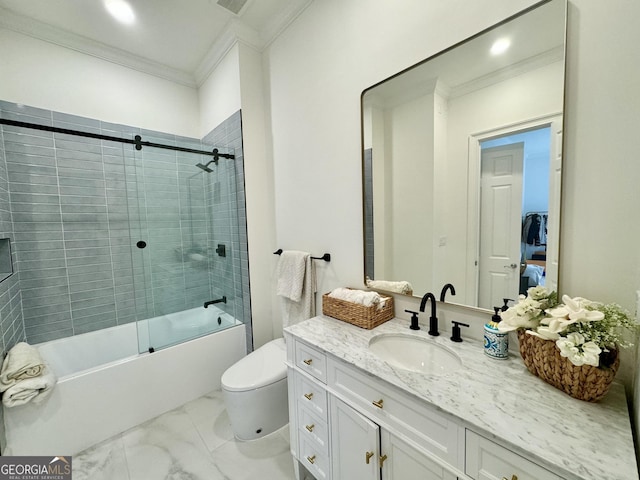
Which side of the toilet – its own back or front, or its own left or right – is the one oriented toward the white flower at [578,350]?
left

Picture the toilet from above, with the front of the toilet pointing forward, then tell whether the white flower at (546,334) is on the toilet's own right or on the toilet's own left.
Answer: on the toilet's own left

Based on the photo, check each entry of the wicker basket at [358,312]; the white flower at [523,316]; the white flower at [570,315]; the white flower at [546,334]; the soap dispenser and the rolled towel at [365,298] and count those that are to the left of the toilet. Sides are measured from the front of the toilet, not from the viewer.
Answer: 6

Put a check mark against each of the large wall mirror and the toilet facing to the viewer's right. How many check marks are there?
0

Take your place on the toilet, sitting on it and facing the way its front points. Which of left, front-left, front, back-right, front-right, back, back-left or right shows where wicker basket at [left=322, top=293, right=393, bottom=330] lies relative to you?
left

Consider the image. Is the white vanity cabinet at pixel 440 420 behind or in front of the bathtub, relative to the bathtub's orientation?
in front

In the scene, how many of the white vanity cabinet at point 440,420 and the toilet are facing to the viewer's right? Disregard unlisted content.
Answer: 0

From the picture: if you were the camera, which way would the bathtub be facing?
facing the viewer and to the right of the viewer

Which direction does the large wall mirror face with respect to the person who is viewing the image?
facing the viewer and to the left of the viewer
